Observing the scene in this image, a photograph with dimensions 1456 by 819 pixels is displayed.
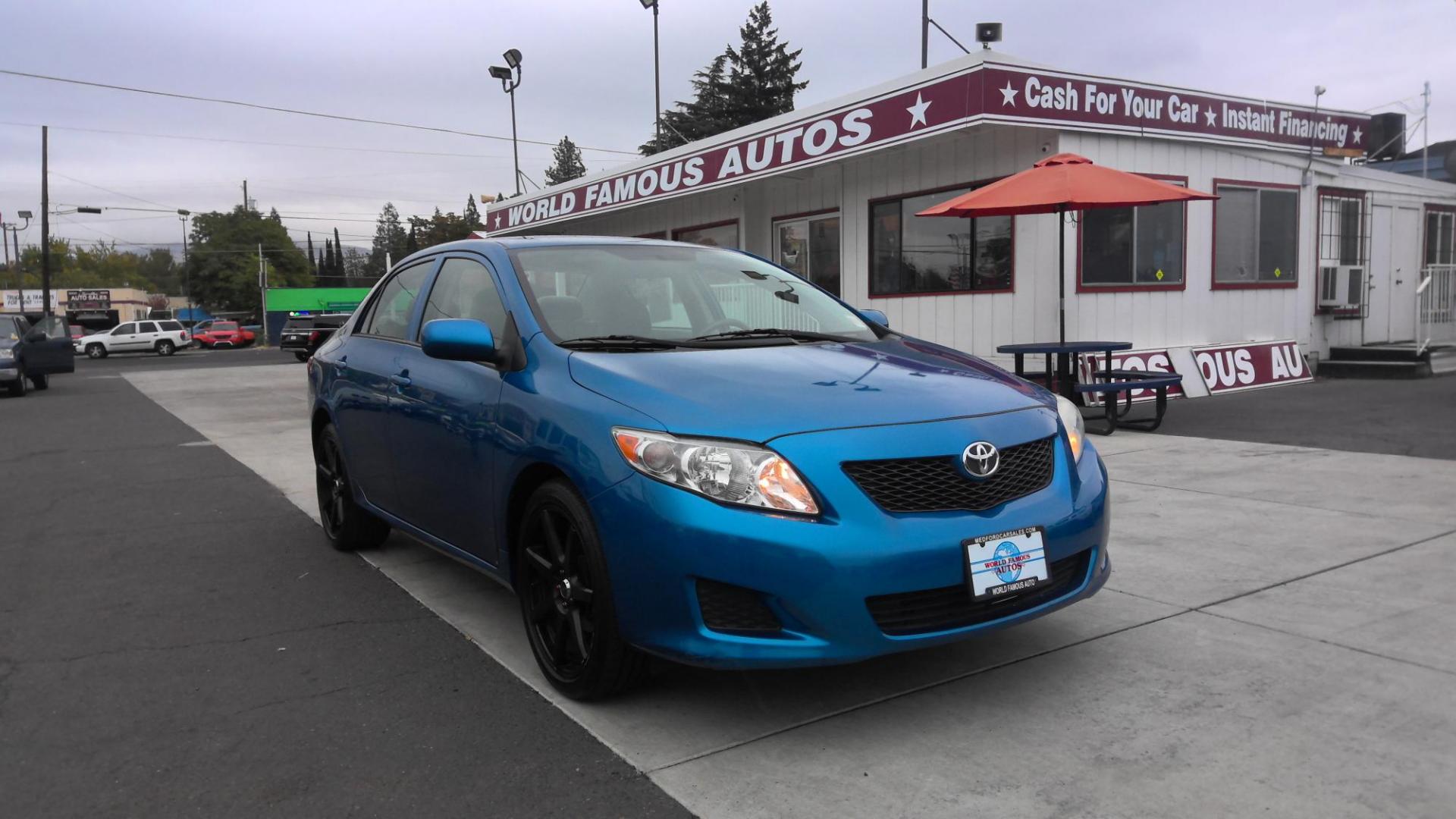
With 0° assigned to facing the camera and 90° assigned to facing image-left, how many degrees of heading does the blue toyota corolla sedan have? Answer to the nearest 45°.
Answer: approximately 315°

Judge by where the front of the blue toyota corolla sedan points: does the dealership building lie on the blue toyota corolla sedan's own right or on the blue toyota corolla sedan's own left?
on the blue toyota corolla sedan's own left

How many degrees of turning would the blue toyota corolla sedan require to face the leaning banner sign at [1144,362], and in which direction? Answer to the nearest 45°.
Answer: approximately 90° to its left

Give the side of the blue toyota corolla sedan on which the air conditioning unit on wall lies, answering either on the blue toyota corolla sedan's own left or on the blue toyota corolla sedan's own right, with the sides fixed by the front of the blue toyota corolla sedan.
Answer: on the blue toyota corolla sedan's own left

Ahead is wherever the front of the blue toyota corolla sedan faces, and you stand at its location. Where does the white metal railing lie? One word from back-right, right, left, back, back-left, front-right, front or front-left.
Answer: left

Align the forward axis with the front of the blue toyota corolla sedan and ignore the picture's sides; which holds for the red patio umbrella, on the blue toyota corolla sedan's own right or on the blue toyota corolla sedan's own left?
on the blue toyota corolla sedan's own left

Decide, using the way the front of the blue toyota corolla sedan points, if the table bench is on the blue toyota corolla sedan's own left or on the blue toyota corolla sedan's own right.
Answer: on the blue toyota corolla sedan's own left
